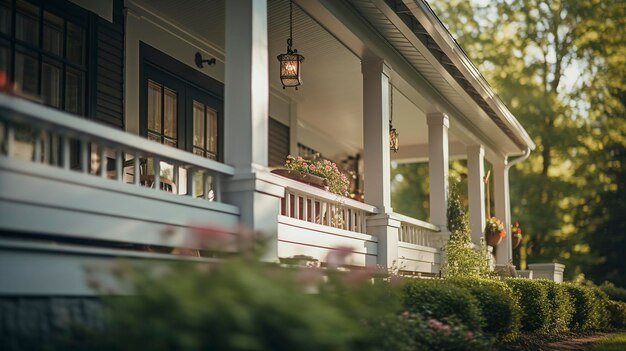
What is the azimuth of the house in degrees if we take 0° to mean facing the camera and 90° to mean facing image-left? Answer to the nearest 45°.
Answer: approximately 315°

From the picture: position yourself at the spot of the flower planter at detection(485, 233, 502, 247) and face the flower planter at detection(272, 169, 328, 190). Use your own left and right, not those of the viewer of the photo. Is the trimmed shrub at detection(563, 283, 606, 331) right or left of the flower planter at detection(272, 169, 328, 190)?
left

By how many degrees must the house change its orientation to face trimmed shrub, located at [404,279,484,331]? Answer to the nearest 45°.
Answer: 0° — it already faces it

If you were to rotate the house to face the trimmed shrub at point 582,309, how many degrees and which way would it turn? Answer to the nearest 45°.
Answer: approximately 90° to its left
